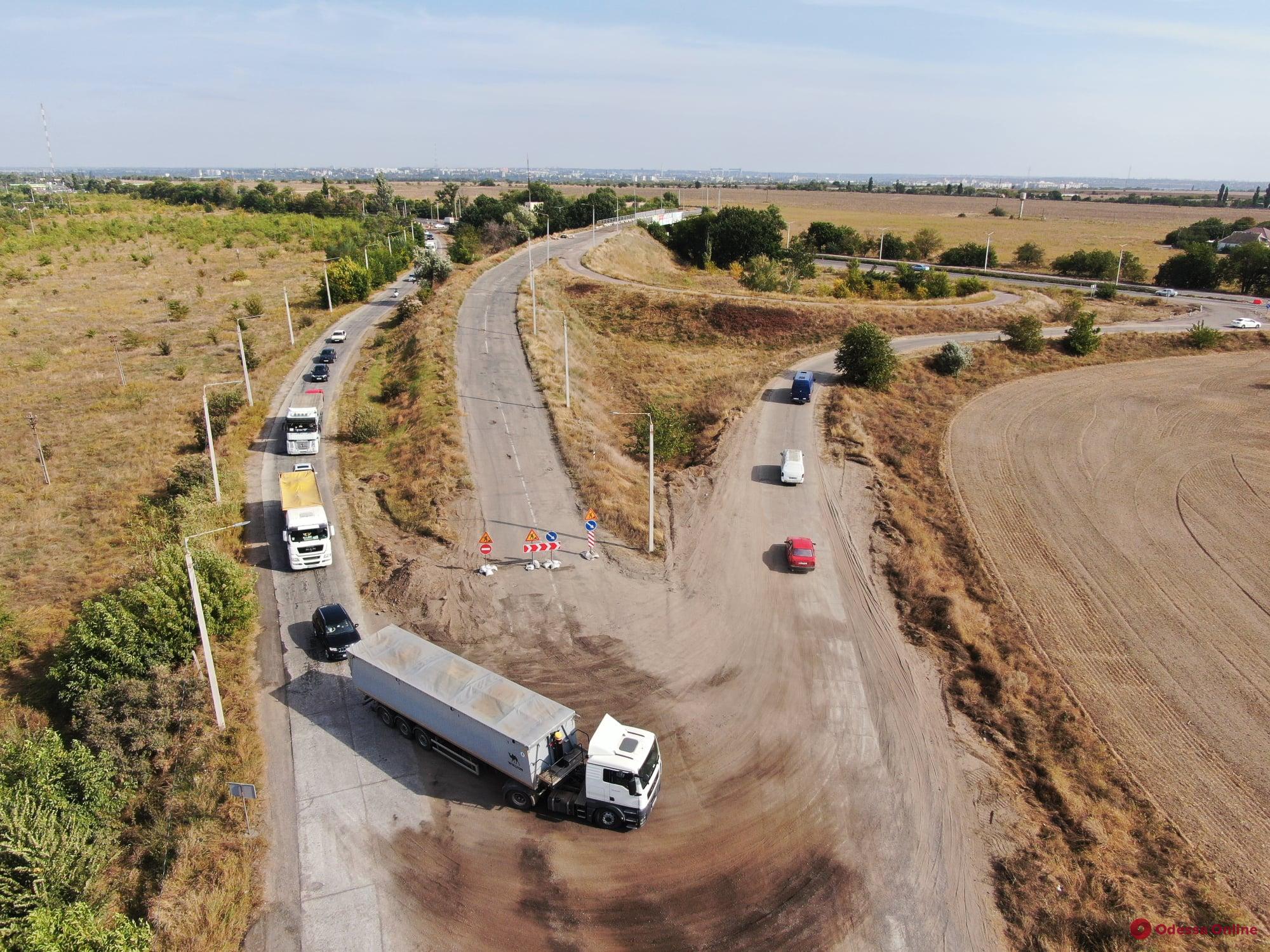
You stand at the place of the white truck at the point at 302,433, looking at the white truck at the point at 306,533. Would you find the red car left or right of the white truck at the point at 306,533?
left

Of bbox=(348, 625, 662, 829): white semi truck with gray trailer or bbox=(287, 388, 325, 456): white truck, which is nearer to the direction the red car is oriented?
the white truck

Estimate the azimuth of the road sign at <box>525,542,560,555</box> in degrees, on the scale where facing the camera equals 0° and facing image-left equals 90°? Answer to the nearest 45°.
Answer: approximately 0°

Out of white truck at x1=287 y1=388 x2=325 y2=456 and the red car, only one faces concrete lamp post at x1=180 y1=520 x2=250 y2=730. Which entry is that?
the white truck

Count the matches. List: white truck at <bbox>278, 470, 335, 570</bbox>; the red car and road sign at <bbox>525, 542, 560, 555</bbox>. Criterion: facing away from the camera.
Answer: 1

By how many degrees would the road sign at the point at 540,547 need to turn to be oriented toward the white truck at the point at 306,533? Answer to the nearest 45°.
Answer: approximately 90° to its right

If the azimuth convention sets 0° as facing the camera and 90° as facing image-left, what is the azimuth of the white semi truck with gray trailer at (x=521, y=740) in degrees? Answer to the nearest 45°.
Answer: approximately 315°

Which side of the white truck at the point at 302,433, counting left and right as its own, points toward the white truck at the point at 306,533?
front

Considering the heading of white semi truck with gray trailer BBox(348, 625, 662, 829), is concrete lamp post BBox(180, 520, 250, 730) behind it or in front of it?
behind

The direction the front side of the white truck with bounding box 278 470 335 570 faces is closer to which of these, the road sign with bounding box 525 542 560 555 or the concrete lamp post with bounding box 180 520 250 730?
the concrete lamp post

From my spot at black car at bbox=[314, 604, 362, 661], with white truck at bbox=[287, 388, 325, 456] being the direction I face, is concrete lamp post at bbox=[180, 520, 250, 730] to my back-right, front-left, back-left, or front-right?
back-left

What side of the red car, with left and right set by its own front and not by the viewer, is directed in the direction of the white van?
front

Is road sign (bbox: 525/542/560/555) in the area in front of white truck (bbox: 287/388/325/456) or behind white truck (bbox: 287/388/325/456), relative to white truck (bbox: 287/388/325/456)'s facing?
in front

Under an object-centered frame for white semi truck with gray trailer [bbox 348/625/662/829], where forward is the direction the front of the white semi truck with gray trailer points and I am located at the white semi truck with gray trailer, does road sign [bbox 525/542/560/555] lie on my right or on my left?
on my left

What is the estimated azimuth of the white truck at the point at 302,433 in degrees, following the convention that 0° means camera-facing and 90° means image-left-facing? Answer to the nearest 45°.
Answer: approximately 0°

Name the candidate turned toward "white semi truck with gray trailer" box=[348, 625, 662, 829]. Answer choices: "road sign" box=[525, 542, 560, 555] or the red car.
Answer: the road sign
